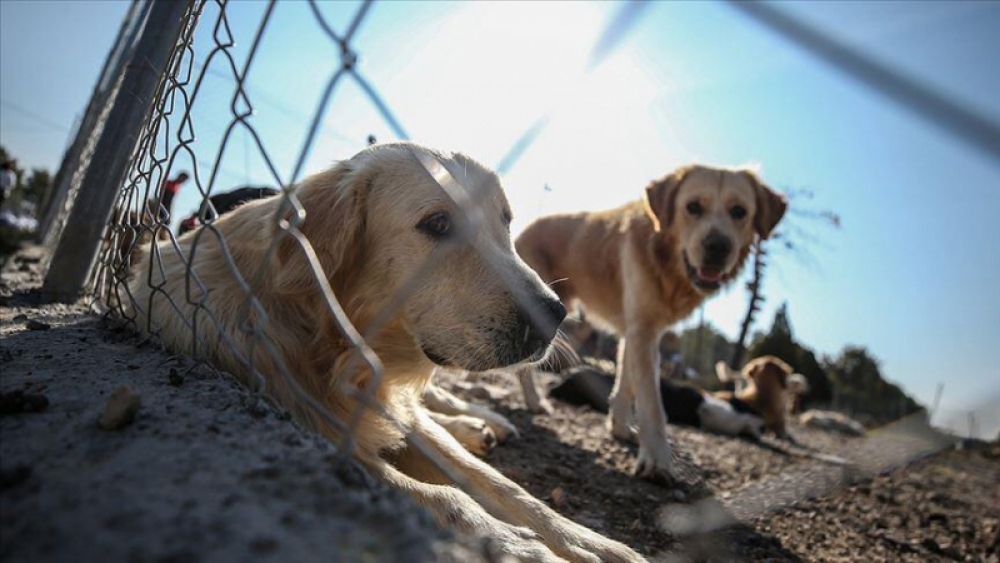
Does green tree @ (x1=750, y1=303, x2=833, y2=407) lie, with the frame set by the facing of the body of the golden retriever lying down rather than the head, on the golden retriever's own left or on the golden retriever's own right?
on the golden retriever's own left

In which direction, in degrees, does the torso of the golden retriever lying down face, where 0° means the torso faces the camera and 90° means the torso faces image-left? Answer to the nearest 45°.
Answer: approximately 315°

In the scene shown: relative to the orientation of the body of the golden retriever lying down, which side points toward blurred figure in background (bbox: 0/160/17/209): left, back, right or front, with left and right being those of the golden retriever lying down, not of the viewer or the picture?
back

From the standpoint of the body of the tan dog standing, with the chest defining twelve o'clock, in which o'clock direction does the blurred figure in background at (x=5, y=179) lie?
The blurred figure in background is roughly at 5 o'clock from the tan dog standing.

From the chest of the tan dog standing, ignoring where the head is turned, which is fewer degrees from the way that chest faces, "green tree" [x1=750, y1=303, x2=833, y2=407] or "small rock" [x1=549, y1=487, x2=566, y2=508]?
the small rock

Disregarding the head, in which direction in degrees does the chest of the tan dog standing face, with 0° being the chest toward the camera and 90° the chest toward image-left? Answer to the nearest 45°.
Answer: approximately 315°

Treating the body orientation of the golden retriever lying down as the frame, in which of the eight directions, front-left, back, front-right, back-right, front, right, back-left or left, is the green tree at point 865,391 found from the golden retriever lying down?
left

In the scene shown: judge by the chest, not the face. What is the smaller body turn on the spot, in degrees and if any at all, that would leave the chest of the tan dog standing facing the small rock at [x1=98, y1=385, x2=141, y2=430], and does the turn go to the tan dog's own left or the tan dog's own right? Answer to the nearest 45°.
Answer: approximately 45° to the tan dog's own right

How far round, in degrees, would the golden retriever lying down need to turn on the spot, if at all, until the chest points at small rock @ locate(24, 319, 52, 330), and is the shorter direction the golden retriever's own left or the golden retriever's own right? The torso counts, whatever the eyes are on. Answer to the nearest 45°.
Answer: approximately 135° to the golden retriever's own right

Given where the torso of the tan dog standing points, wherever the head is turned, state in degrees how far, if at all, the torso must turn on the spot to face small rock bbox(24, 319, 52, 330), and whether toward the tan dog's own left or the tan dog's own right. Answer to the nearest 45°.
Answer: approximately 90° to the tan dog's own right

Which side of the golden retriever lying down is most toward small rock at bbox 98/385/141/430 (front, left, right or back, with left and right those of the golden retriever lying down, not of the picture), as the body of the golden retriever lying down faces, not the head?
right
